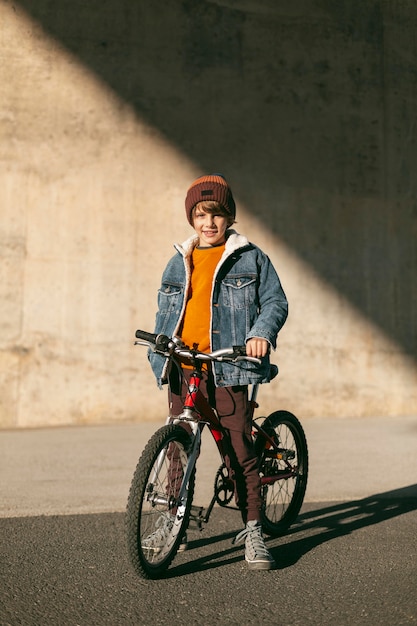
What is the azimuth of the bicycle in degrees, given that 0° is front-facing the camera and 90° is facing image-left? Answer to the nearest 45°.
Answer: approximately 45°
